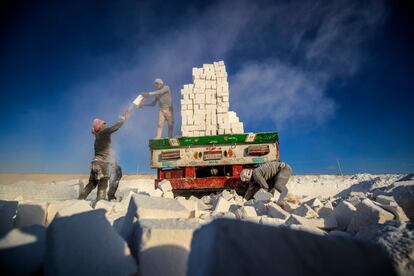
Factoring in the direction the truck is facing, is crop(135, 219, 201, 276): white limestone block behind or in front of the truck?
behind

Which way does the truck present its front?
away from the camera

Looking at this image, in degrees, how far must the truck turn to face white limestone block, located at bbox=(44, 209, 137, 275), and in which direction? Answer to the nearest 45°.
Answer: approximately 180°

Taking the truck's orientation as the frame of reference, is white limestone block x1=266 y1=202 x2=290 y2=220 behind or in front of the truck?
behind

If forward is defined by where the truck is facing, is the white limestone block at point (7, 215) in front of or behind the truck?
behind

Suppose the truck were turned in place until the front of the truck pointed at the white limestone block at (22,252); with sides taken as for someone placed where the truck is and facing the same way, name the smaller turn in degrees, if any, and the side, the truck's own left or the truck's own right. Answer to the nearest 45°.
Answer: approximately 180°

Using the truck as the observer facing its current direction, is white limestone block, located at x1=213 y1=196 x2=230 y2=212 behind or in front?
behind

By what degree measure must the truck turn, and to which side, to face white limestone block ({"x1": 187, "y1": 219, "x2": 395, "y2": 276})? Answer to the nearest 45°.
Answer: approximately 180°
